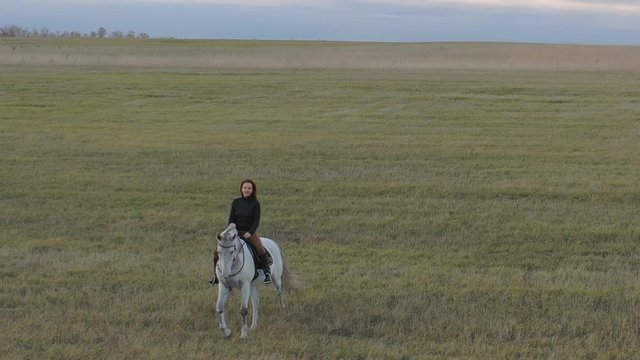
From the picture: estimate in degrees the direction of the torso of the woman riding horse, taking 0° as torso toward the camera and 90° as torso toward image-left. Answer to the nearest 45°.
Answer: approximately 45°

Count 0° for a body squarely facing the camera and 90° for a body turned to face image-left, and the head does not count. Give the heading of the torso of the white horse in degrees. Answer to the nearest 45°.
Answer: approximately 45°
